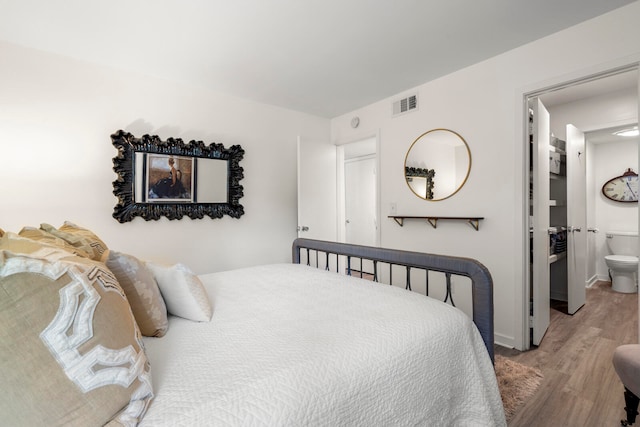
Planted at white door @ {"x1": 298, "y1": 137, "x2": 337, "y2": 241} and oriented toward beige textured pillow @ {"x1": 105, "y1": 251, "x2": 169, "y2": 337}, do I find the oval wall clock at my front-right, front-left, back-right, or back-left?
back-left

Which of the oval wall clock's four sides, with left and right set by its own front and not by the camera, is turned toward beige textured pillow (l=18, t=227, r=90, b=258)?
front

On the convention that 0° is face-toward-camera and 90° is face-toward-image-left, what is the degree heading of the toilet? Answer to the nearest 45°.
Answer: approximately 0°

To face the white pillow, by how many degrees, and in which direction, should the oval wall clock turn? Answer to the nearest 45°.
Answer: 0° — it already faces it

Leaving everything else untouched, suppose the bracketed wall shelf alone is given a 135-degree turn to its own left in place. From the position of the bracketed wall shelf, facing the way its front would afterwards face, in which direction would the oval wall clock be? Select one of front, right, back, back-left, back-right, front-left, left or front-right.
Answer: front-left

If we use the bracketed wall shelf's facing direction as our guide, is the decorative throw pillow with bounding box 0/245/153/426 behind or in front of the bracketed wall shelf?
in front

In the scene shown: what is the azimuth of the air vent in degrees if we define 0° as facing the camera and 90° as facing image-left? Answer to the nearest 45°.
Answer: approximately 45°

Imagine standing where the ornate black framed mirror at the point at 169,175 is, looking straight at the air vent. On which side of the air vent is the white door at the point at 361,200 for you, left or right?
left

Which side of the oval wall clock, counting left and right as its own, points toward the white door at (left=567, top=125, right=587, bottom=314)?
front

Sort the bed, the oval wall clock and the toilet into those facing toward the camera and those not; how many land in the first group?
2

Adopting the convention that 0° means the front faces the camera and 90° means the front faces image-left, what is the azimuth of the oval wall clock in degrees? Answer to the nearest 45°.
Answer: approximately 0°
